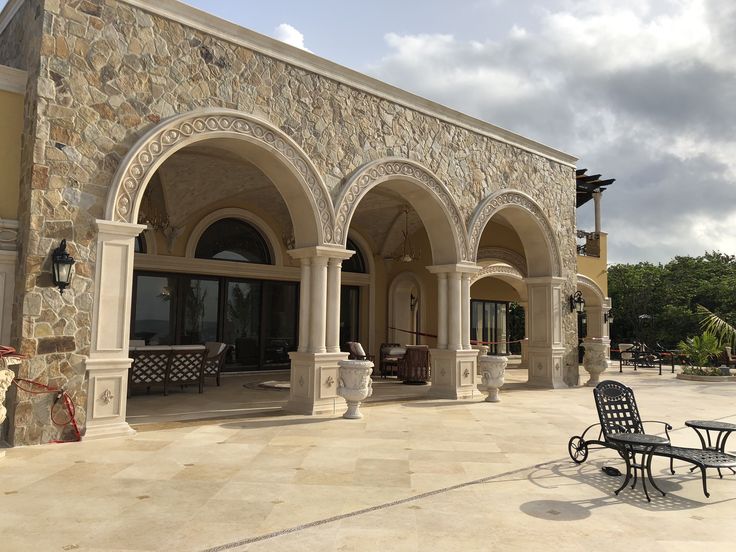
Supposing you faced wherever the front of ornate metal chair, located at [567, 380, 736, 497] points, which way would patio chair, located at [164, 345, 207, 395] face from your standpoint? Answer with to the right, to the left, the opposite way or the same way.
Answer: the opposite way

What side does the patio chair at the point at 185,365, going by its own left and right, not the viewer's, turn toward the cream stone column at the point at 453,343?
right

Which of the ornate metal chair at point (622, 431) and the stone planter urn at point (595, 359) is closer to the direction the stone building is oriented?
the ornate metal chair

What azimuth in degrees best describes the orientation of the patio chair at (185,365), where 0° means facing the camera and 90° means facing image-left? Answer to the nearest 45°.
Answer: approximately 180°

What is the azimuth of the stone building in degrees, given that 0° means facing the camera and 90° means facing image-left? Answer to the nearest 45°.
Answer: approximately 315°

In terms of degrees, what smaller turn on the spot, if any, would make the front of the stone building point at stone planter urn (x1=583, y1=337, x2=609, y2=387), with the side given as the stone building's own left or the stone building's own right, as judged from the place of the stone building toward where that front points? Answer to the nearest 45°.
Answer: approximately 90° to the stone building's own left

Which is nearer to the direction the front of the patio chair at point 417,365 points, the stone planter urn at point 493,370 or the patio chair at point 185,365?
the patio chair

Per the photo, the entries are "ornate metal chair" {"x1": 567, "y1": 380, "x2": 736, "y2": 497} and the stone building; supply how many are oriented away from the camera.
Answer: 0

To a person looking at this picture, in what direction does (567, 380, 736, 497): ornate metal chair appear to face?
facing the viewer and to the right of the viewer

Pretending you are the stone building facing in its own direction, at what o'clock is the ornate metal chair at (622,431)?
The ornate metal chair is roughly at 12 o'clock from the stone building.
